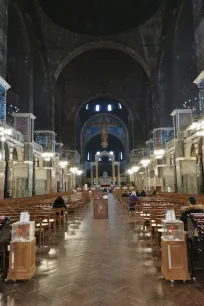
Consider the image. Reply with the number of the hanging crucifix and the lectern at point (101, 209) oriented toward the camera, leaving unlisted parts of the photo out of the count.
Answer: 2

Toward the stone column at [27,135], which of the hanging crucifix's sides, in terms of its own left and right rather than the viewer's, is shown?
front

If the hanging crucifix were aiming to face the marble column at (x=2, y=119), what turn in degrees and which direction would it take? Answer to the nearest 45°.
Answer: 0° — it already faces it

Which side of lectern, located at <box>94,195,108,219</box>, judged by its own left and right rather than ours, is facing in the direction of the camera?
front

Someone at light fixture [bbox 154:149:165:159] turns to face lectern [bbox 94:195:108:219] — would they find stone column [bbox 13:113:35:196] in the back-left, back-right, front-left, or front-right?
front-right

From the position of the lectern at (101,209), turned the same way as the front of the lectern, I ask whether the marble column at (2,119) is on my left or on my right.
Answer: on my right

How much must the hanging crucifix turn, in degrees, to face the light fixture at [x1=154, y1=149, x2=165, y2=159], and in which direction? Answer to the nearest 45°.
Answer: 0° — it already faces it

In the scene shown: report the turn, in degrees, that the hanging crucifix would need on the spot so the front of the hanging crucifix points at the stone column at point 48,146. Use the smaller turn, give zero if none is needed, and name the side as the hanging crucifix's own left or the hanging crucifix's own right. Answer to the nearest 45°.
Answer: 0° — it already faces it

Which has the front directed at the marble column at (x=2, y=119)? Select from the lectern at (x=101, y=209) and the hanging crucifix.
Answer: the hanging crucifix

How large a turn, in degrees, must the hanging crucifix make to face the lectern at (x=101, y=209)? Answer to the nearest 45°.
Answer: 0° — it already faces it

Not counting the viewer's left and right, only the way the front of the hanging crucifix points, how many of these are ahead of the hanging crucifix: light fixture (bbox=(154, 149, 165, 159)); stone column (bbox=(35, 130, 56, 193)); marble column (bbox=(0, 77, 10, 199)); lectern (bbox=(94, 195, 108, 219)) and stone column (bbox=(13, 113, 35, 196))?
5

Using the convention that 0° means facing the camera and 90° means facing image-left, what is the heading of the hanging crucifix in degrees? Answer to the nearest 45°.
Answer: approximately 0°
